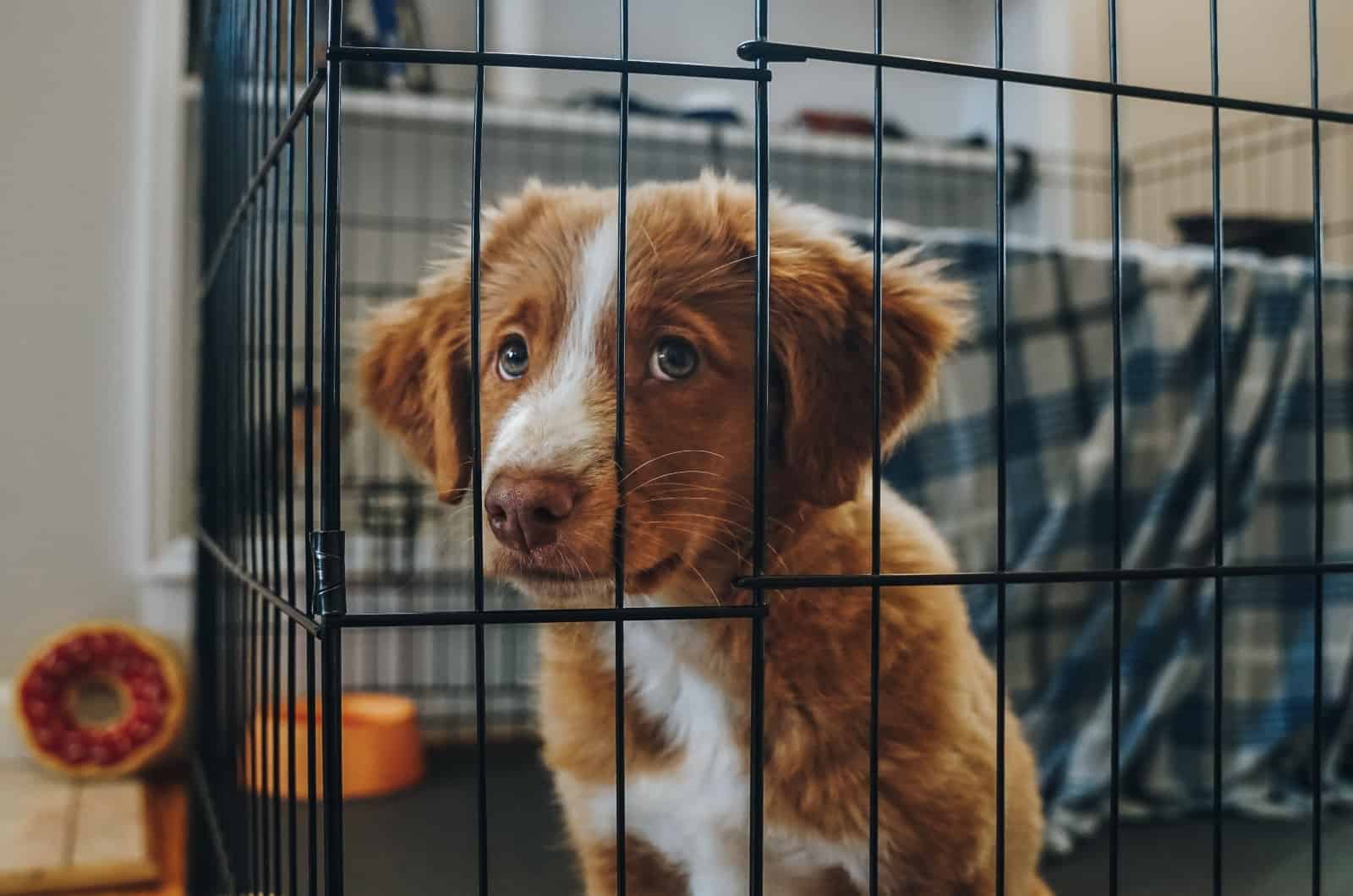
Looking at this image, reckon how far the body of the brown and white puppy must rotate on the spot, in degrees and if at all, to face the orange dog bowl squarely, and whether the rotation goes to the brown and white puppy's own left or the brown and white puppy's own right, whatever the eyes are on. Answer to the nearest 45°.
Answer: approximately 90° to the brown and white puppy's own right

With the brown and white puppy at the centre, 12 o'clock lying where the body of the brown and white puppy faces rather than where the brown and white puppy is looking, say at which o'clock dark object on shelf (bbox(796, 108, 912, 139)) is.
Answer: The dark object on shelf is roughly at 5 o'clock from the brown and white puppy.

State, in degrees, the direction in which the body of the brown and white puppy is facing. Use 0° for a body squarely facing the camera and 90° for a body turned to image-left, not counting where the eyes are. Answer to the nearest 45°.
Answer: approximately 45°

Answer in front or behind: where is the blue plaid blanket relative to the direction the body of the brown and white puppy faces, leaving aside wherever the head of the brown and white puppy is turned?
behind

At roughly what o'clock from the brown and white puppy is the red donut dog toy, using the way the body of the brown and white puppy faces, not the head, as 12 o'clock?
The red donut dog toy is roughly at 3 o'clock from the brown and white puppy.

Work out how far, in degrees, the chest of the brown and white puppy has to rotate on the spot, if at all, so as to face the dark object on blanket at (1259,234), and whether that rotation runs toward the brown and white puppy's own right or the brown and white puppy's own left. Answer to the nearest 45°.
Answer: approximately 180°

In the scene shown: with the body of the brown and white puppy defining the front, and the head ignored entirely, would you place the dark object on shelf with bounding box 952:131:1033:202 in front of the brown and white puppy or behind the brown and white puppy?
behind
